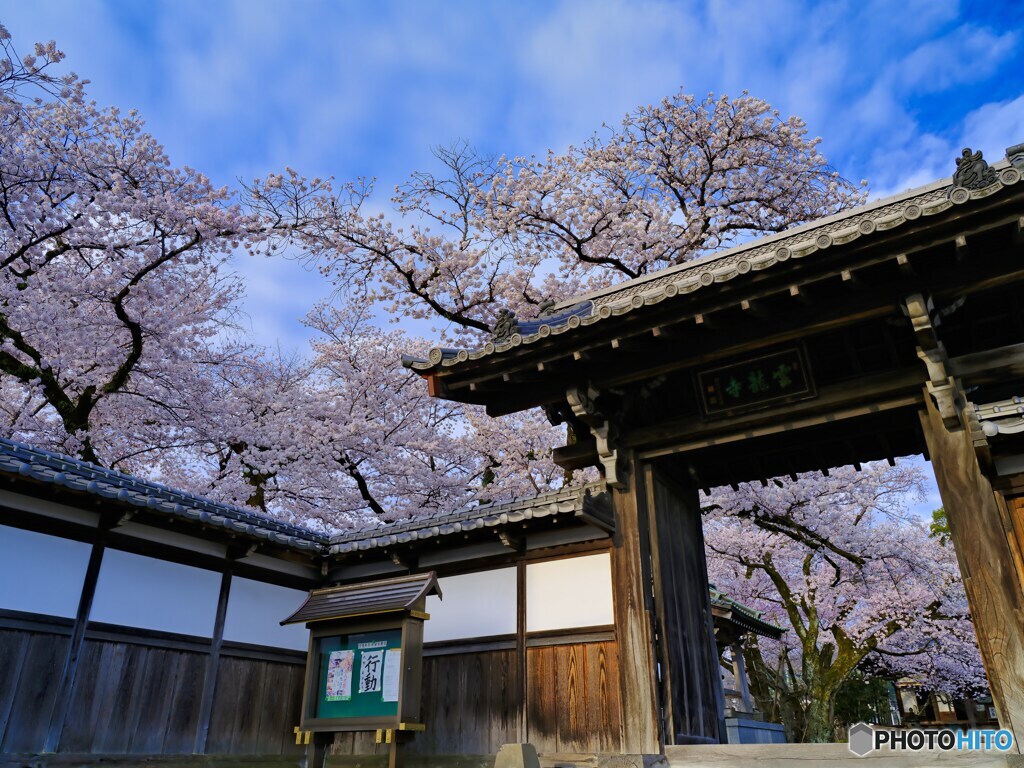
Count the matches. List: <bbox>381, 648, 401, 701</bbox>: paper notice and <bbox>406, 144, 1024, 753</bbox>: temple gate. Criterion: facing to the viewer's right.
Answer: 0

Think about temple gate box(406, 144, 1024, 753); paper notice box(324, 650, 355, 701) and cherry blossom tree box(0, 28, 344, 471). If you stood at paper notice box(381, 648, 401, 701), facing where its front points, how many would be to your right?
2

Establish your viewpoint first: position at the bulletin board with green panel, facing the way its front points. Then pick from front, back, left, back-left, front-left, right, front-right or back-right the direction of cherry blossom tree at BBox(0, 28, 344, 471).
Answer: right

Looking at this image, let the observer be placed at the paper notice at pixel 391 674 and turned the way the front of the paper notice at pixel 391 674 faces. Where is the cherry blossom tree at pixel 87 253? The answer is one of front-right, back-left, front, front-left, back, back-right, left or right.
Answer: right

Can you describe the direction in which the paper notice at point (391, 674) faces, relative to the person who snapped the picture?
facing the viewer and to the left of the viewer

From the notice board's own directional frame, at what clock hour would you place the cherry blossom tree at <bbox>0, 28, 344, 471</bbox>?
The cherry blossom tree is roughly at 3 o'clock from the notice board.

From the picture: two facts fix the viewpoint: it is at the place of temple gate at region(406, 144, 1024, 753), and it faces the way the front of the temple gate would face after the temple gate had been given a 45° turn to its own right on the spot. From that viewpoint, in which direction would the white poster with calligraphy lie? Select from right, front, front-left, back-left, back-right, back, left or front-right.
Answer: front

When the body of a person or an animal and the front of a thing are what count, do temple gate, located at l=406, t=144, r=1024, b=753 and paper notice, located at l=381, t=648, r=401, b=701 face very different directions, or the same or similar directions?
same or similar directions

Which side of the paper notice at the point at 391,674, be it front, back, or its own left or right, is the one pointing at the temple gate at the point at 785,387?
left

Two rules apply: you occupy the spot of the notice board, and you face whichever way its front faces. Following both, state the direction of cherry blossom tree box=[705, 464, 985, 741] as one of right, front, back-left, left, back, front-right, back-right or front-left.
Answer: back

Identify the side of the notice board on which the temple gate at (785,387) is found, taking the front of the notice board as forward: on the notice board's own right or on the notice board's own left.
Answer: on the notice board's own left

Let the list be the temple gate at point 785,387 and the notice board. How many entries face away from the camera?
0

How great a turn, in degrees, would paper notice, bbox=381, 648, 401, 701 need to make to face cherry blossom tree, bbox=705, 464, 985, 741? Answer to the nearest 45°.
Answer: approximately 180°

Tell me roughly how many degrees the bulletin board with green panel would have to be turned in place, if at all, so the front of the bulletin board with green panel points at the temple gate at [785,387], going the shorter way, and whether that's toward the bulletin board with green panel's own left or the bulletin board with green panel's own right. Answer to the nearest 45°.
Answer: approximately 90° to the bulletin board with green panel's own left
